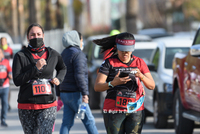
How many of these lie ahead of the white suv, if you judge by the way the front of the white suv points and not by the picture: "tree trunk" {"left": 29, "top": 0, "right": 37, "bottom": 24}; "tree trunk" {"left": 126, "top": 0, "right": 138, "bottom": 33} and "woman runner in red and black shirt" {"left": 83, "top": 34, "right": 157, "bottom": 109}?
1

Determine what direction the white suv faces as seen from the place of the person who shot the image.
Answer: facing the viewer and to the right of the viewer

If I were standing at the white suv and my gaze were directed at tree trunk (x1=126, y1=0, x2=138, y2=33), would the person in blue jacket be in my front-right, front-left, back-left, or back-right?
back-left

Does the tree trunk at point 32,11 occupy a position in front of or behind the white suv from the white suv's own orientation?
behind

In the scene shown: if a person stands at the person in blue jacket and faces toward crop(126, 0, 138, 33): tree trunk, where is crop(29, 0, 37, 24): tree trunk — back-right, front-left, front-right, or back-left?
front-left
